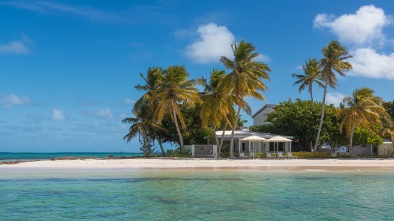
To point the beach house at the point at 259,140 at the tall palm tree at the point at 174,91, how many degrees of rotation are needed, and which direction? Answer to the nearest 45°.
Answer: approximately 45° to its right

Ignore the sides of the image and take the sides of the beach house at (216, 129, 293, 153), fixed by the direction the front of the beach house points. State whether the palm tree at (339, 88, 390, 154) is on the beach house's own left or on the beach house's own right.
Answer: on the beach house's own left

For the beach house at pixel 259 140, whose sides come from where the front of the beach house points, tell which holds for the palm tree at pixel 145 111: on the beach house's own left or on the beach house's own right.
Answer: on the beach house's own right

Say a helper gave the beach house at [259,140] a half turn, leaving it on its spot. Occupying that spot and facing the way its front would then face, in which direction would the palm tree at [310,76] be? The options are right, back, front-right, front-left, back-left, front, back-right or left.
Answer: front-right

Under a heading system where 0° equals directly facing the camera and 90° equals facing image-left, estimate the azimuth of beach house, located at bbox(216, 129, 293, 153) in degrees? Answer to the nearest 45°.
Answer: approximately 0°
